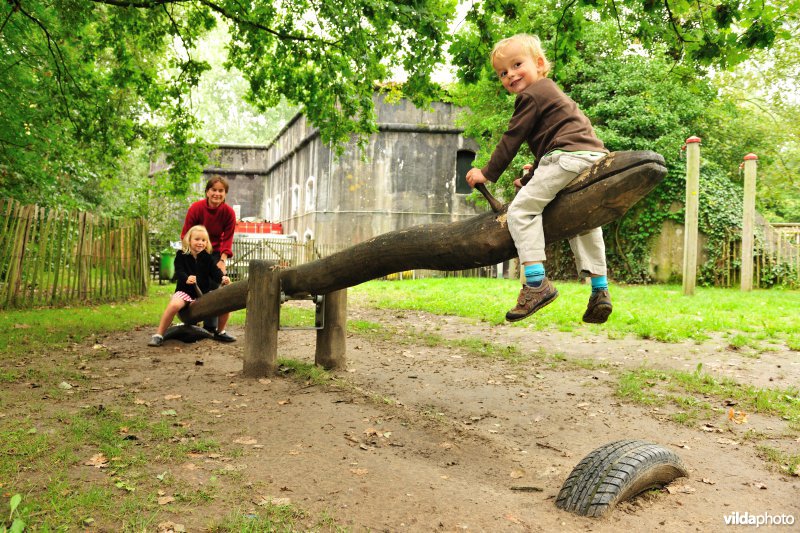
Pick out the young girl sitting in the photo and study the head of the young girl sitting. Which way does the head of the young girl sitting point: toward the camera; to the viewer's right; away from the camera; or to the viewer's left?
toward the camera

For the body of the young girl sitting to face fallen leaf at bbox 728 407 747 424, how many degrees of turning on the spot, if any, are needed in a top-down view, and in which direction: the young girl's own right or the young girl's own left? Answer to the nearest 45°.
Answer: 0° — they already face it

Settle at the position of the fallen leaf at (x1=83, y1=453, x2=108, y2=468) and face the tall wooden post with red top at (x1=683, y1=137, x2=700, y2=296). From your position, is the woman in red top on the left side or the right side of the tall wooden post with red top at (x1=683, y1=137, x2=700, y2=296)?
left

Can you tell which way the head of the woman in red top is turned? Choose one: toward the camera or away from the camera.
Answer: toward the camera

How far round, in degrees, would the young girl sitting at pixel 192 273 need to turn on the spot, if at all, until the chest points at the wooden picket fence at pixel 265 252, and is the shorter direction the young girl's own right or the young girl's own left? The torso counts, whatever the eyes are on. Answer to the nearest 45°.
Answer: approximately 135° to the young girl's own left

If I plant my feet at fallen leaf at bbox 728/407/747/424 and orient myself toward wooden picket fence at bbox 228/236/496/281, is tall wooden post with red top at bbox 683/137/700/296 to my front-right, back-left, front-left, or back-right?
front-right

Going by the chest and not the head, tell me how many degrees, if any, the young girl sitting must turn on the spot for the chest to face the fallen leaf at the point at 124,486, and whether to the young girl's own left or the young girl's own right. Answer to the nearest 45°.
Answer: approximately 45° to the young girl's own right

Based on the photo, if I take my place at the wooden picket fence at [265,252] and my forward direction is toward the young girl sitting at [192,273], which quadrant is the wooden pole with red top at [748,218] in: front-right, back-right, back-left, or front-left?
front-left

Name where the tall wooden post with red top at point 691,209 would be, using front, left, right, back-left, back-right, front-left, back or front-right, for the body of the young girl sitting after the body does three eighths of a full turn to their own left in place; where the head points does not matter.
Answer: right

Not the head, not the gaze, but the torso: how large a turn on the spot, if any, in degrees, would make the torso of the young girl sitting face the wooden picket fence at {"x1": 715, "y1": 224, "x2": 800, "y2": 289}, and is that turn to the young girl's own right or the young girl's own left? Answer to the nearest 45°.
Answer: approximately 45° to the young girl's own left

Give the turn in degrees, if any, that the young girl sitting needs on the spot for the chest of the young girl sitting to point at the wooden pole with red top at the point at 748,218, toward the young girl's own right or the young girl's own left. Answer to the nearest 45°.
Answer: approximately 45° to the young girl's own left

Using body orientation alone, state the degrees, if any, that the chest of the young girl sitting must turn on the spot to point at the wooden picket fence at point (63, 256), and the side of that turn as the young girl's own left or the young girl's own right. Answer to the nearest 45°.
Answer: approximately 180°

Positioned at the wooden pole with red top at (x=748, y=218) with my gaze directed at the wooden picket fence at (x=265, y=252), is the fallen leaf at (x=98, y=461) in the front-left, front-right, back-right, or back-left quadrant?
front-left

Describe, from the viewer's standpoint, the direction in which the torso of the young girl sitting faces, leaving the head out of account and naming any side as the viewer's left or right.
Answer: facing the viewer and to the right of the viewer

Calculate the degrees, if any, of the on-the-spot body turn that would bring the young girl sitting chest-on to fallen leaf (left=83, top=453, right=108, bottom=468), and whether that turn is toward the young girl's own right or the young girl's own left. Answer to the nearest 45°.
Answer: approximately 45° to the young girl's own right
